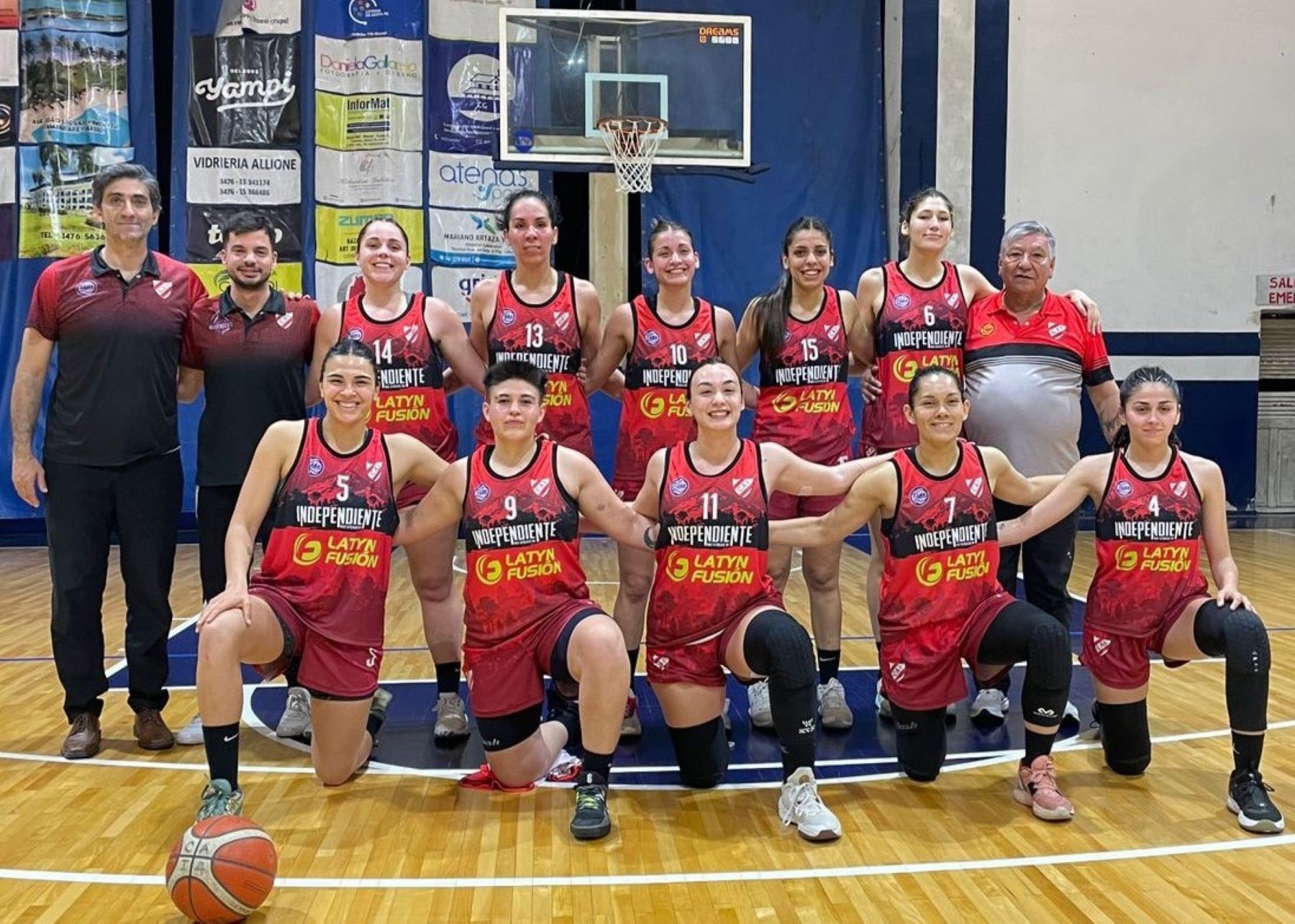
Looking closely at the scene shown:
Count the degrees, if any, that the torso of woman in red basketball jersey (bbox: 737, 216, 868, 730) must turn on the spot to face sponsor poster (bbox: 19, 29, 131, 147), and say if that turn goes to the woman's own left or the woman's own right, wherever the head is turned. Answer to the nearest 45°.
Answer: approximately 135° to the woman's own right

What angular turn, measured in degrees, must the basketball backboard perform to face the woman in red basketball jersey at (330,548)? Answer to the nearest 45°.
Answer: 0° — it already faces them

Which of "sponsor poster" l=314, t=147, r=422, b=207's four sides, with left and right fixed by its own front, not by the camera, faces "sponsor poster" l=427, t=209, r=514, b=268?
left

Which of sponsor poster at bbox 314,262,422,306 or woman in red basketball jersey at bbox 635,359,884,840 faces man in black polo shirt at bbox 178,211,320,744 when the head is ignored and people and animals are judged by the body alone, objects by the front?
the sponsor poster

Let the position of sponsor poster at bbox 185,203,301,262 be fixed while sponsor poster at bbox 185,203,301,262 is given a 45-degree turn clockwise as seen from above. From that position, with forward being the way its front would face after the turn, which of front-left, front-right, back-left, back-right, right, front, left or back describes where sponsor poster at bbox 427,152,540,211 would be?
back-left
